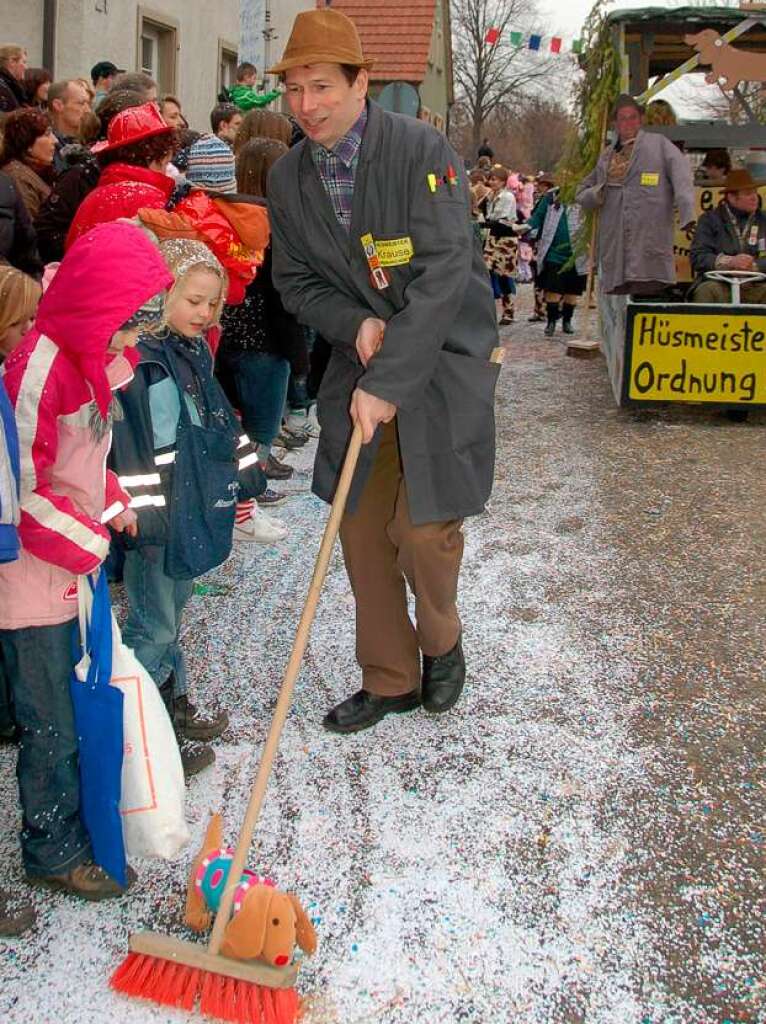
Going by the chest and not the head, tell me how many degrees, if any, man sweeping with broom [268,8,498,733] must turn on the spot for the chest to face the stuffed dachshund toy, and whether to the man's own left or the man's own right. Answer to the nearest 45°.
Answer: approximately 45° to the man's own left

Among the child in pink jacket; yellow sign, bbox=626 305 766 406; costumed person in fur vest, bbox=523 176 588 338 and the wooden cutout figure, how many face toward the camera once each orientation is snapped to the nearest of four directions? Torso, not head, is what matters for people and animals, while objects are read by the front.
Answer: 2

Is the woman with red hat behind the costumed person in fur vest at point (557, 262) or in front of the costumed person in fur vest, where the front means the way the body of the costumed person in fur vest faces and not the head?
in front

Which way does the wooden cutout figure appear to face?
to the viewer's left

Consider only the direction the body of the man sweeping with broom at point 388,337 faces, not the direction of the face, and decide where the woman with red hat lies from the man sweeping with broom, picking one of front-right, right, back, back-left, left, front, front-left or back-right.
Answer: right

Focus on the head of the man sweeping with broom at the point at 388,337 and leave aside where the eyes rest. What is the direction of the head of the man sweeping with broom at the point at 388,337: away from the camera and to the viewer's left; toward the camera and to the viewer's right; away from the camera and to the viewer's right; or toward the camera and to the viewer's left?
toward the camera and to the viewer's left

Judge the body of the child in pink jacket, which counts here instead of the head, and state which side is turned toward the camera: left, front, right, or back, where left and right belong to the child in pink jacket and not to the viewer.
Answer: right

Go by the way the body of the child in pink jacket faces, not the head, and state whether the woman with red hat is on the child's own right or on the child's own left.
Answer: on the child's own left

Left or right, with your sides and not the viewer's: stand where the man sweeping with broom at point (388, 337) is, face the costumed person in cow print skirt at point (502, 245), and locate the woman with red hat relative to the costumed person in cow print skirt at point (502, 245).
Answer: left

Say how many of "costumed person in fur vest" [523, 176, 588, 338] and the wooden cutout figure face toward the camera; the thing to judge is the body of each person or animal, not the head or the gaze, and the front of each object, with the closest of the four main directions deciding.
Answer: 1
